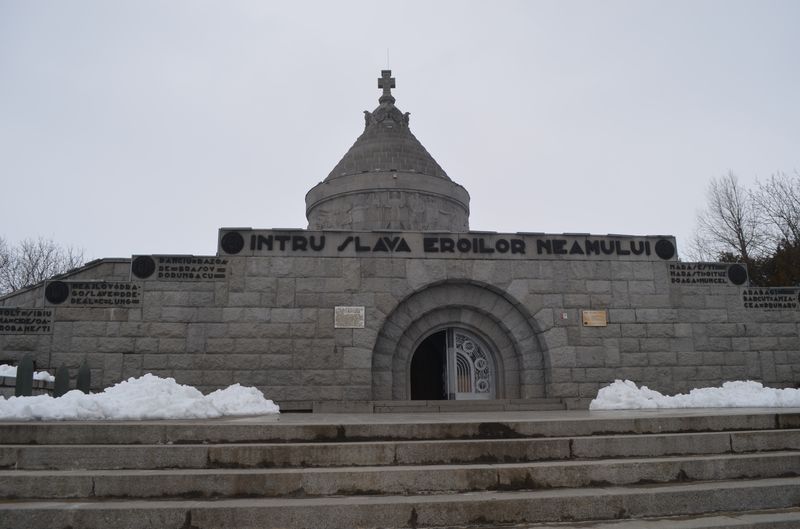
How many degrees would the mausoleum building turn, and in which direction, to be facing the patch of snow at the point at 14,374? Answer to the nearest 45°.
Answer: approximately 90° to its right

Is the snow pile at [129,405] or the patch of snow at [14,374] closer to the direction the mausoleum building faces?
the snow pile

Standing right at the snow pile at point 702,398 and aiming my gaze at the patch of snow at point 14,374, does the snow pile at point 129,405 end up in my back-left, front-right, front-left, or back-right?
front-left

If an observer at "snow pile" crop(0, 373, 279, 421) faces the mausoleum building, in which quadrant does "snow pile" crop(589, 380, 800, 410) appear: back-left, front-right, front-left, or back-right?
front-right

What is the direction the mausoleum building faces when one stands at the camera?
facing the viewer

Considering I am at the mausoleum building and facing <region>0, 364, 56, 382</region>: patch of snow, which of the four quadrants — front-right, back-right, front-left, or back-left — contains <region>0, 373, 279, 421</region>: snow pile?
front-left

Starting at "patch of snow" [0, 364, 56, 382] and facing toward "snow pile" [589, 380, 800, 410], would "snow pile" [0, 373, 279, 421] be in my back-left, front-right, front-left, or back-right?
front-right

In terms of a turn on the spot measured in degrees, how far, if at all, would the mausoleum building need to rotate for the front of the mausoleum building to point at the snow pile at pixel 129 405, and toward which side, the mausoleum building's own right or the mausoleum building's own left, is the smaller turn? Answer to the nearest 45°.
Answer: approximately 45° to the mausoleum building's own right

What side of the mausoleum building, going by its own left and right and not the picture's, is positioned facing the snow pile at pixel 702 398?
left
